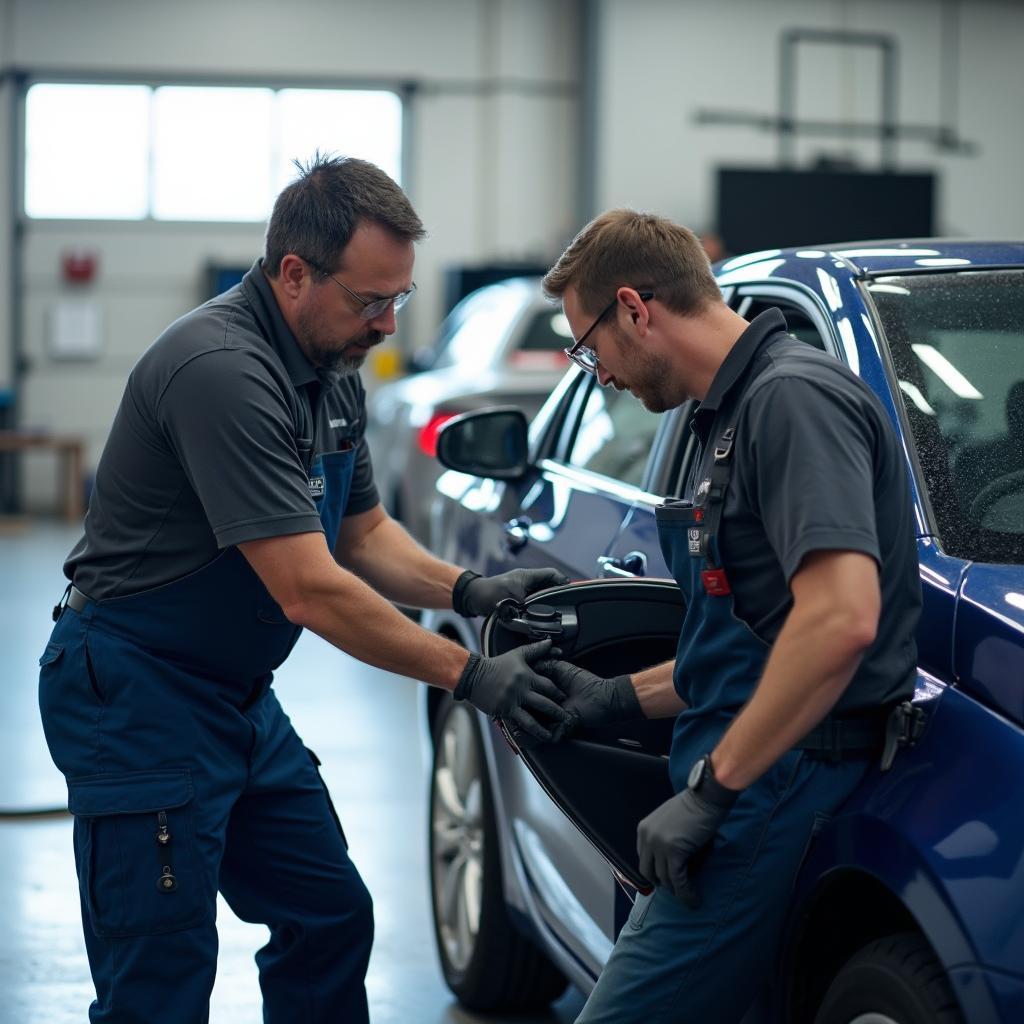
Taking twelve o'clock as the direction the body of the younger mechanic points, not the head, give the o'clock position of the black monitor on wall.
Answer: The black monitor on wall is roughly at 3 o'clock from the younger mechanic.

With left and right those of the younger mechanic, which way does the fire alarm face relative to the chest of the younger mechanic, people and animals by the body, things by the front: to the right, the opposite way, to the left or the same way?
to the left

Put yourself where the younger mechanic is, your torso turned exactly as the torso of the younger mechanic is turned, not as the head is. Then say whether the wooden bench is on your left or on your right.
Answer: on your right

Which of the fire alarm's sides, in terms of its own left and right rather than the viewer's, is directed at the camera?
front

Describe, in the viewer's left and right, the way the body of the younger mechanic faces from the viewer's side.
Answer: facing to the left of the viewer

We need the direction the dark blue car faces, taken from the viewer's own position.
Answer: facing away from the viewer and to the left of the viewer

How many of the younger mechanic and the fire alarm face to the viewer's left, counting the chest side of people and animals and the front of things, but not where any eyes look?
1

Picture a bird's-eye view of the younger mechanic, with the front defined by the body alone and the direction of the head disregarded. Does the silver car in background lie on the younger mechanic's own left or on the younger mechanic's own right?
on the younger mechanic's own right

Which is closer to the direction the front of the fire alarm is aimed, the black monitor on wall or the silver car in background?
the silver car in background

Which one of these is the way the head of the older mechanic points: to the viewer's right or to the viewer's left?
to the viewer's right

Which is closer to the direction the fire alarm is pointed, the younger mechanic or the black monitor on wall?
the younger mechanic
